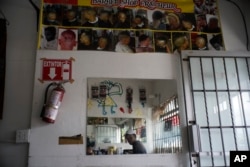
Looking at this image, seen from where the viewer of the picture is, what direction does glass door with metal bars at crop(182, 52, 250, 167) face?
facing the viewer

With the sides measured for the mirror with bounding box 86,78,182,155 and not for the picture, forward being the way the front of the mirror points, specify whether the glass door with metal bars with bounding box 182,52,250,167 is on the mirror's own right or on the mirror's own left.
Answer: on the mirror's own left

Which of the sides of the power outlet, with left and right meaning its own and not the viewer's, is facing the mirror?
left

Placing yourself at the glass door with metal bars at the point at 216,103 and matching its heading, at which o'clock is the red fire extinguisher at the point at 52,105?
The red fire extinguisher is roughly at 2 o'clock from the glass door with metal bars.

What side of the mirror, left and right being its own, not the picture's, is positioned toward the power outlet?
right

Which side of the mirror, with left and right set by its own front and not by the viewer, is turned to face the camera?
front

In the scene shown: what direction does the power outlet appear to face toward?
toward the camera
